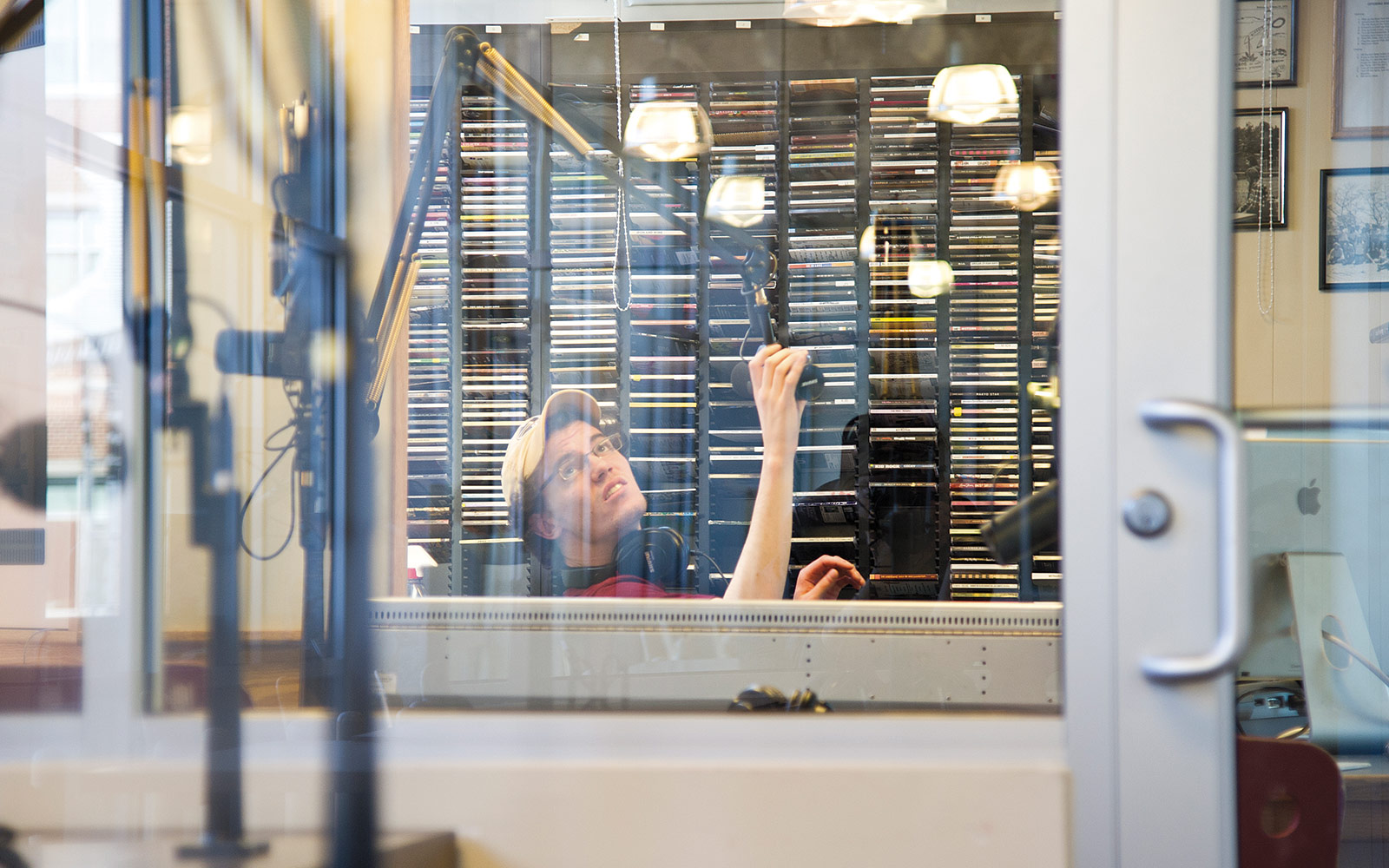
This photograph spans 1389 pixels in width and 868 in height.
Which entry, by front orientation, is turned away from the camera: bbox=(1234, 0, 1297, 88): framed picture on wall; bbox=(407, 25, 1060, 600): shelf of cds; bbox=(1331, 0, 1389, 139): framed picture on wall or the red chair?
the red chair

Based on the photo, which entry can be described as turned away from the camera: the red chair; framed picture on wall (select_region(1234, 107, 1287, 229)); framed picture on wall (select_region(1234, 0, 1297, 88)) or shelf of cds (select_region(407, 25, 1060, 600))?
the red chair

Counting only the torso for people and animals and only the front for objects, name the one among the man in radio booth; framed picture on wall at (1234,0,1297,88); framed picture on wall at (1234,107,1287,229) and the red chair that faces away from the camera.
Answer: the red chair

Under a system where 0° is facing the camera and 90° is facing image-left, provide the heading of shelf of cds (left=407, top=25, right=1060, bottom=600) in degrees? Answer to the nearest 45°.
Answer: approximately 0°

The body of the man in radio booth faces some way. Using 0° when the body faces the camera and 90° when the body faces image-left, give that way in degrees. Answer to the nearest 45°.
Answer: approximately 315°

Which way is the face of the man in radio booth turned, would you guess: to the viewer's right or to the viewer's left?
to the viewer's right
